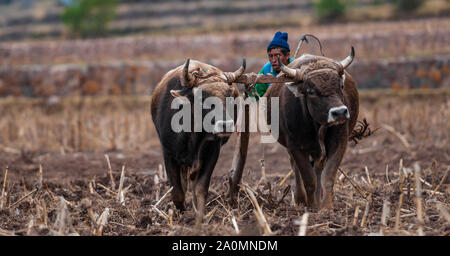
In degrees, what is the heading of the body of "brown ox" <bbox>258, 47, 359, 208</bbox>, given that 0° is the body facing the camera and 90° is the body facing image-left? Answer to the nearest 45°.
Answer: approximately 0°

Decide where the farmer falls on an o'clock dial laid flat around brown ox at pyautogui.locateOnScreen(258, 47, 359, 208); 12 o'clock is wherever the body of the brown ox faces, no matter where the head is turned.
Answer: The farmer is roughly at 5 o'clock from the brown ox.

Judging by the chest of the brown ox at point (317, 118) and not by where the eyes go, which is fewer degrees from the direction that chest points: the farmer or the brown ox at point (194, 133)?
the brown ox

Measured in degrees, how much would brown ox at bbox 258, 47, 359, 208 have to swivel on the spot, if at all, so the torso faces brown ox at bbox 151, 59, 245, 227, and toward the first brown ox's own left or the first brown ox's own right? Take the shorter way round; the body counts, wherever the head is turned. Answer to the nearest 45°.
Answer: approximately 90° to the first brown ox's own right
